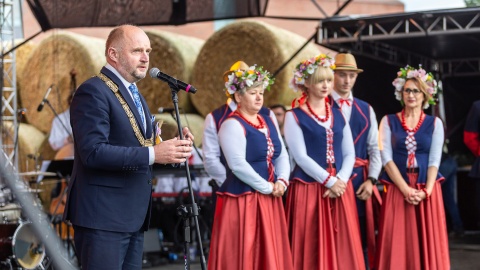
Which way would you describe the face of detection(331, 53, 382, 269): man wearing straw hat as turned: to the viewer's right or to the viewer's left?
to the viewer's left

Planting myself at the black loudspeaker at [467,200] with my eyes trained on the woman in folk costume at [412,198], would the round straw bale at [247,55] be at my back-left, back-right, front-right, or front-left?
front-right

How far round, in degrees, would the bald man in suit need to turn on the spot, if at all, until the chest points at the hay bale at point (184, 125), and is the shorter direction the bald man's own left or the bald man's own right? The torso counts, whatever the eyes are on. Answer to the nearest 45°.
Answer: approximately 135° to the bald man's own left

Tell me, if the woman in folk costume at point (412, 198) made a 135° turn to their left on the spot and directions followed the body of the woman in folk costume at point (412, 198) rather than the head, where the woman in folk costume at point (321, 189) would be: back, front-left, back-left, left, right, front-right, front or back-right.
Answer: back

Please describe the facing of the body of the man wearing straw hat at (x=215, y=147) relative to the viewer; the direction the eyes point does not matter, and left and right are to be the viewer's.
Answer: facing the viewer and to the right of the viewer

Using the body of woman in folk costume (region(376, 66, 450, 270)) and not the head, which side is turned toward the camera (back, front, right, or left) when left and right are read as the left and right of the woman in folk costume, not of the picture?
front

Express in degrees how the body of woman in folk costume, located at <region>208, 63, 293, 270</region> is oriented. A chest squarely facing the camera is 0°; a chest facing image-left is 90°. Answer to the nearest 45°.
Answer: approximately 315°

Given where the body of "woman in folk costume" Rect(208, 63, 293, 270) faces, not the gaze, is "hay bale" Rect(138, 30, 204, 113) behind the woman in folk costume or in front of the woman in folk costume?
behind

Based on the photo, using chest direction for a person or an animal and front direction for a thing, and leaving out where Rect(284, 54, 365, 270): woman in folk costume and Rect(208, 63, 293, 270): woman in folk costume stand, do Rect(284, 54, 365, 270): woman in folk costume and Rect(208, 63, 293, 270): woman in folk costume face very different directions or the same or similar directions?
same or similar directions

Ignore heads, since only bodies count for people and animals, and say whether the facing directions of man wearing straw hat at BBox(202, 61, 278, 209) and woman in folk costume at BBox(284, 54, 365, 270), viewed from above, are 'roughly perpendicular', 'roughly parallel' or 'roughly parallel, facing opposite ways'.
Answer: roughly parallel

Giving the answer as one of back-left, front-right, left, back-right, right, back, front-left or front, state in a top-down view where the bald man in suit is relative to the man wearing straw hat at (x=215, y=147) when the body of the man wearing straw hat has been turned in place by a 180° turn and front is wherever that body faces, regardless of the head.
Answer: back-left

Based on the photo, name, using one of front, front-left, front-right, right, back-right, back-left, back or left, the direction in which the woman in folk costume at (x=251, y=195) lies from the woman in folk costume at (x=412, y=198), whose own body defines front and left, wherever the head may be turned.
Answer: front-right

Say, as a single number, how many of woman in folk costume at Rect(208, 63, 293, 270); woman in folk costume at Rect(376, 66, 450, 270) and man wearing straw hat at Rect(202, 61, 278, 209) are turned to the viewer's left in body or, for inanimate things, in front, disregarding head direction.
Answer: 0

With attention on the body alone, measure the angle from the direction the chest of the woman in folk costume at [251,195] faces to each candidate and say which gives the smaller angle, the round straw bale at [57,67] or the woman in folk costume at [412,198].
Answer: the woman in folk costume
